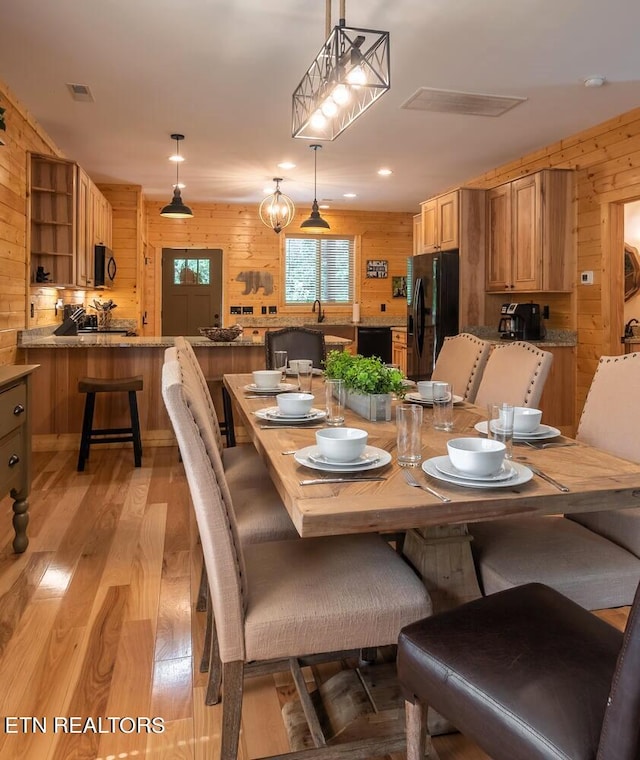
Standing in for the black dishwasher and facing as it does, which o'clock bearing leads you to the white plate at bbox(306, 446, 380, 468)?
The white plate is roughly at 12 o'clock from the black dishwasher.

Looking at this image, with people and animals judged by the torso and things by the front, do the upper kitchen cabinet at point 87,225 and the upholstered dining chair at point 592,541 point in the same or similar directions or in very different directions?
very different directions

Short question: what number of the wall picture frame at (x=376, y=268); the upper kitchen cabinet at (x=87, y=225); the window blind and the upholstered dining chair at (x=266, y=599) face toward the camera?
2

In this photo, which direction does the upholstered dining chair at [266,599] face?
to the viewer's right

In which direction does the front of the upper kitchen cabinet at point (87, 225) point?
to the viewer's right

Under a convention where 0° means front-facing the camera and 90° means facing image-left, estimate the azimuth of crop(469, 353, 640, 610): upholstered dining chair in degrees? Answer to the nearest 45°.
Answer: approximately 45°

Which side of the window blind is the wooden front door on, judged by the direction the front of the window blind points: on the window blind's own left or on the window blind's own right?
on the window blind's own right
